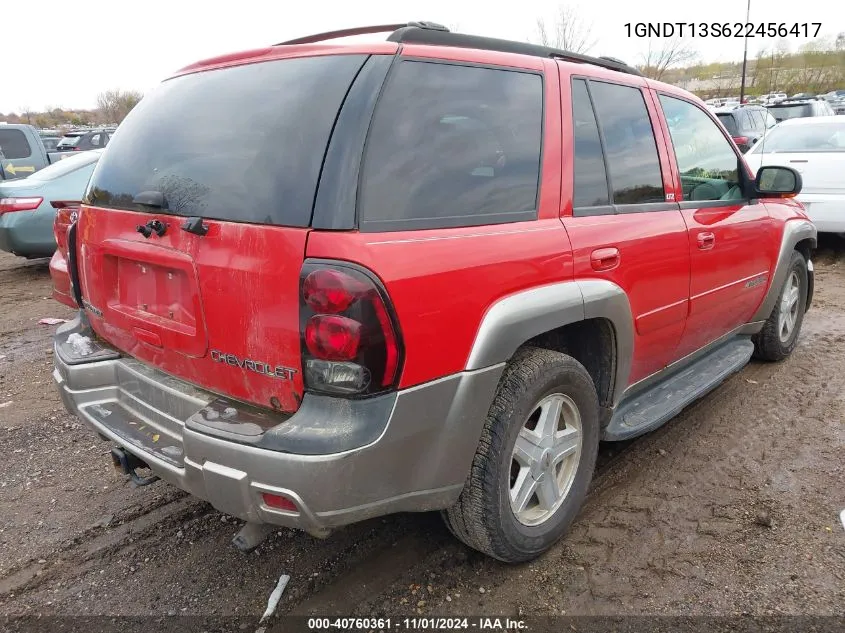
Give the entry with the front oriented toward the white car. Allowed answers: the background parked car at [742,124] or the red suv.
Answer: the red suv

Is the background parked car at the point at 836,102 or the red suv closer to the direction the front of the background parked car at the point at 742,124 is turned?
the background parked car

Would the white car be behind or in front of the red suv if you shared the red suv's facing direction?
in front

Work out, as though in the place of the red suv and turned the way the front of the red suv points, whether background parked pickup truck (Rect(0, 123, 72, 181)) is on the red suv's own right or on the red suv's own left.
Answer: on the red suv's own left

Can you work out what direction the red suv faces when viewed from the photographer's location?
facing away from the viewer and to the right of the viewer

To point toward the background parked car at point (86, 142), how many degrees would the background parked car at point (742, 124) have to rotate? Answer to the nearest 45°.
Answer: approximately 135° to its left

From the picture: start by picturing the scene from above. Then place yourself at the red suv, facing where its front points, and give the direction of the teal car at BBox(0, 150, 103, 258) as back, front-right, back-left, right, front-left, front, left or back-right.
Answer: left

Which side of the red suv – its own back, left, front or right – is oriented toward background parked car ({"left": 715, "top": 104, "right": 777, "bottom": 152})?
front

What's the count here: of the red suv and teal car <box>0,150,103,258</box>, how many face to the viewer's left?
0

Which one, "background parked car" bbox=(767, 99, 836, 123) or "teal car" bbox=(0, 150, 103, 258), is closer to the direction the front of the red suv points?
the background parked car

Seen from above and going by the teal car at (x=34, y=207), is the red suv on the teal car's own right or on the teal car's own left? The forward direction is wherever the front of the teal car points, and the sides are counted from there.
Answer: on the teal car's own right

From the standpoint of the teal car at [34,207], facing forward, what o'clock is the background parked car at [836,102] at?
The background parked car is roughly at 1 o'clock from the teal car.

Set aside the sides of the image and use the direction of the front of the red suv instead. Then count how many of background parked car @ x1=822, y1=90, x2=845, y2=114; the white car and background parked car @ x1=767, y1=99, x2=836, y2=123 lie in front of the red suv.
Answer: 3

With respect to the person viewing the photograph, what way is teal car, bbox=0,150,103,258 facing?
facing away from the viewer and to the right of the viewer

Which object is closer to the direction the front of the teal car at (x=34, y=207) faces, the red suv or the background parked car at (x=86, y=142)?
the background parked car

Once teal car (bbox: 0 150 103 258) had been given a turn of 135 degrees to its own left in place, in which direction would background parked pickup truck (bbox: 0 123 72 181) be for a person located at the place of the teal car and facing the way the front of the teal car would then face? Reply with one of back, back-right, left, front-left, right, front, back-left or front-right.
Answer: right

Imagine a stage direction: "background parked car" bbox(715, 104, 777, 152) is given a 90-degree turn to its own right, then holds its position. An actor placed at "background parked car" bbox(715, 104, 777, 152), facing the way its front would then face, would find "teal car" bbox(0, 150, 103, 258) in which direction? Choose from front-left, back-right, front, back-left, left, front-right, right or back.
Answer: right

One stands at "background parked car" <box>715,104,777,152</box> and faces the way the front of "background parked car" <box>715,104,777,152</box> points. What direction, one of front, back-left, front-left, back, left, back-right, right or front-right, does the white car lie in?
back-right

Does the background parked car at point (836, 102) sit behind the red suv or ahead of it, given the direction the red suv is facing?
ahead
